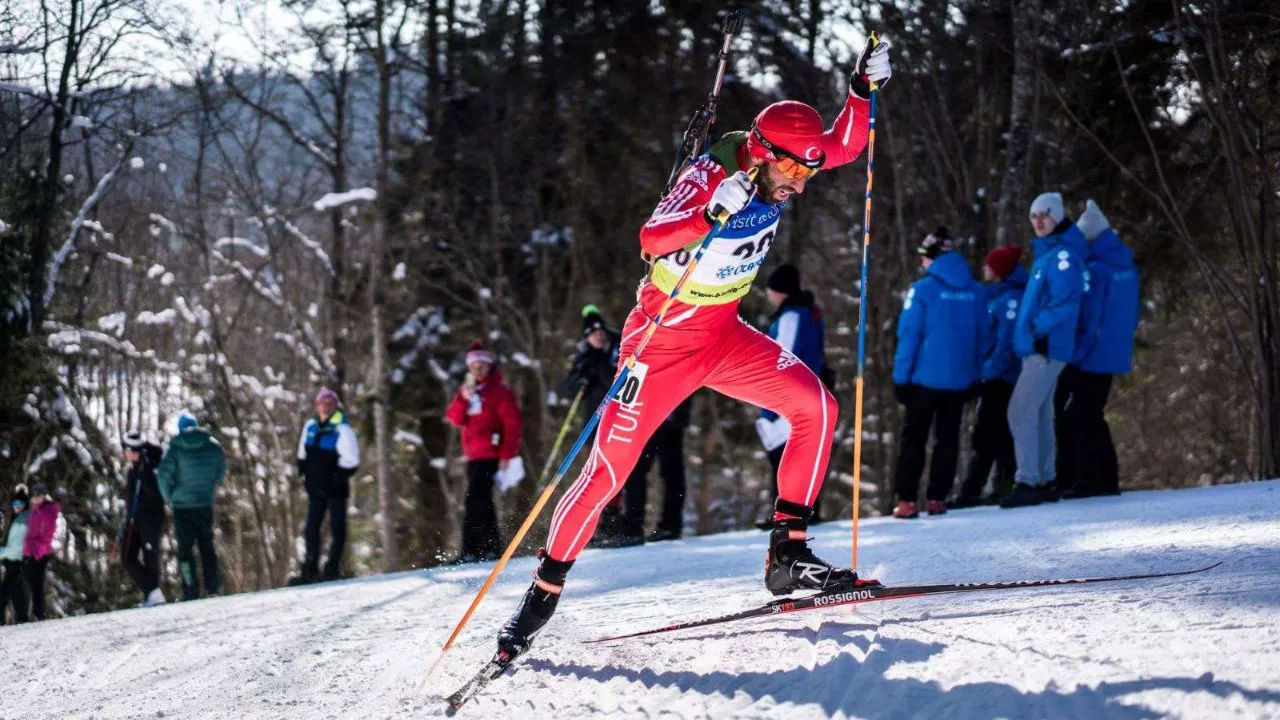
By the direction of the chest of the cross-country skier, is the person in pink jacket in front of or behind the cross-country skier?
behind

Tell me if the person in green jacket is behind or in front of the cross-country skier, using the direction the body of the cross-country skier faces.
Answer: behind

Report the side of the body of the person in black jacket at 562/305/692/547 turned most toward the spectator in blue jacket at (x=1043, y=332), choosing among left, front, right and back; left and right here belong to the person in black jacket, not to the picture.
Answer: left

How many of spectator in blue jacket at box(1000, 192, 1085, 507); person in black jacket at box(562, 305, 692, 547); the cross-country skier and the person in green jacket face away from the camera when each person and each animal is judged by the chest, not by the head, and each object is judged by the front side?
1

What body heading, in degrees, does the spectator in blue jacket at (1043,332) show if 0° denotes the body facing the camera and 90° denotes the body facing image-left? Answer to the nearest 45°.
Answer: approximately 45°

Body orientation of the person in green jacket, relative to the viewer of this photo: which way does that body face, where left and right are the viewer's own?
facing away from the viewer

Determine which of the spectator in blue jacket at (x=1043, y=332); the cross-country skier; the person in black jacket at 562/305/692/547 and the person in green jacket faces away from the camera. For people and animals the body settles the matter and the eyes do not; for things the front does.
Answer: the person in green jacket

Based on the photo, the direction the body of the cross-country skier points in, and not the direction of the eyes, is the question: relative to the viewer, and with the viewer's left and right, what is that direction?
facing the viewer and to the right of the viewer

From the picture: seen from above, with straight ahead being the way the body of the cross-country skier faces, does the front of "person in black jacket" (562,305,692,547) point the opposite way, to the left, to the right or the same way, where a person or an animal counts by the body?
to the right
